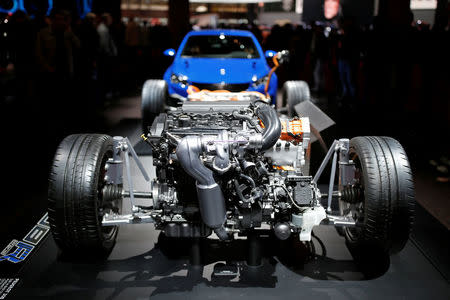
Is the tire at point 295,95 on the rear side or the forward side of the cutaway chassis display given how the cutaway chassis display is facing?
on the rear side

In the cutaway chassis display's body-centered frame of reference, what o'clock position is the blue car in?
The blue car is roughly at 6 o'clock from the cutaway chassis display.

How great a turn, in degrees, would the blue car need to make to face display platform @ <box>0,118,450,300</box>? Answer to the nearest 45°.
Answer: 0° — it already faces it

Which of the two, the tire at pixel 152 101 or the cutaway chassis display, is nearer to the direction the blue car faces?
the cutaway chassis display

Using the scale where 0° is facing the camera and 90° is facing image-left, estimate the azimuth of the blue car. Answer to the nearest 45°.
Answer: approximately 0°

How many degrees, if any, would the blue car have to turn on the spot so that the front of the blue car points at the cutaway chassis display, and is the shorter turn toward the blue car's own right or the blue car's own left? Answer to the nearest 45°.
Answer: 0° — it already faces it
